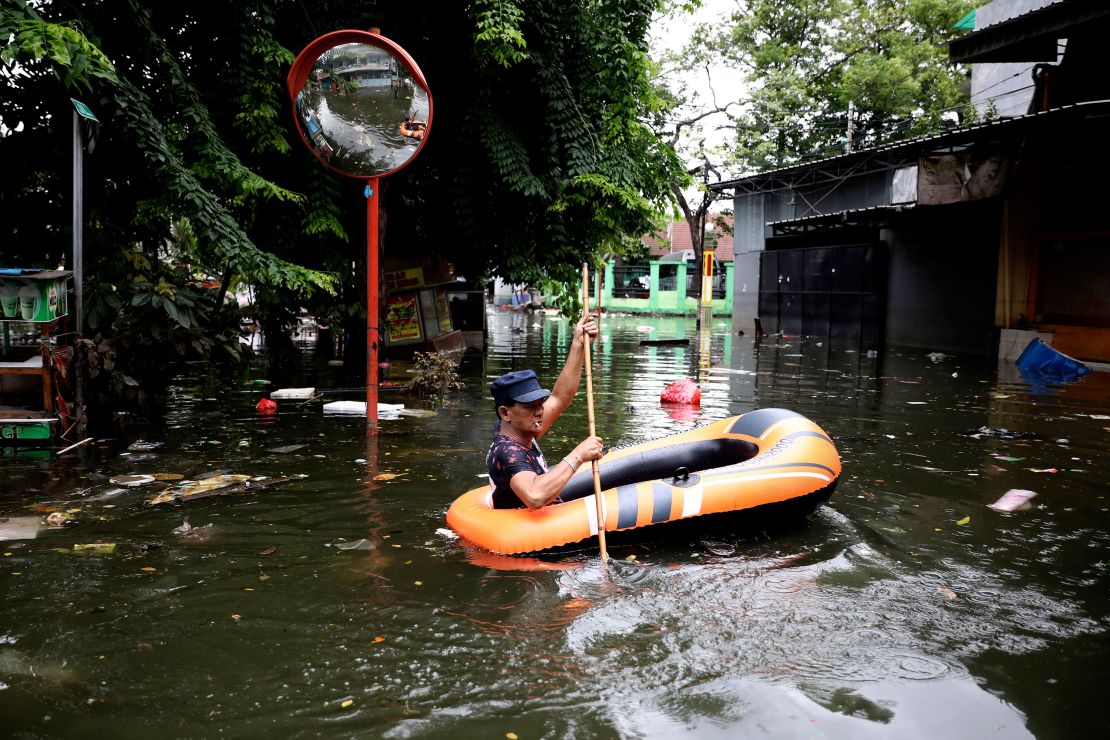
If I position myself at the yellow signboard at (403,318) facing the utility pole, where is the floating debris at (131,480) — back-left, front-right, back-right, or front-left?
back-right

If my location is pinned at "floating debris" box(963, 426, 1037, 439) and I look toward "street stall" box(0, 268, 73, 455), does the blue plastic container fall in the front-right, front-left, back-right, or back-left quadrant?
back-right

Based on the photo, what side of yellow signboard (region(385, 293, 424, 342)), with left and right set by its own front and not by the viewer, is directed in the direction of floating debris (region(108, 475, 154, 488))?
front

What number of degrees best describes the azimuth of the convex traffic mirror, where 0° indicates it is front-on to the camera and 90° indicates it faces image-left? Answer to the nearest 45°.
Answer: approximately 0°

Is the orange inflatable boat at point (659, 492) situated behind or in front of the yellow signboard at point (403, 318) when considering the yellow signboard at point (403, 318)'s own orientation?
in front

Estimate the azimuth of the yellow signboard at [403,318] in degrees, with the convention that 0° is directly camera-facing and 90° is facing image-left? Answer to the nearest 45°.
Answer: approximately 0°

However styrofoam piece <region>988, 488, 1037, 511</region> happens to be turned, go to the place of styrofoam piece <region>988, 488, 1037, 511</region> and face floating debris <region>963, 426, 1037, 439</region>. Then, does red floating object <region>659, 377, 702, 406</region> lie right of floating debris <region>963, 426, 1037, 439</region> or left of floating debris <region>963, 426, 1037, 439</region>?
left

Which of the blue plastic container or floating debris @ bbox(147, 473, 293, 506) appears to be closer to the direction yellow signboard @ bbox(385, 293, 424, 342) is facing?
the floating debris

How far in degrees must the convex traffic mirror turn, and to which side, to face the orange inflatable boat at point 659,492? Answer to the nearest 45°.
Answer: approximately 45° to its left

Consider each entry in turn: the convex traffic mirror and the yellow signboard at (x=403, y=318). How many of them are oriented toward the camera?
2

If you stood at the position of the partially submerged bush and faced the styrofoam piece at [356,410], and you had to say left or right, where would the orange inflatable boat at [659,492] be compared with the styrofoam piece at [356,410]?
left

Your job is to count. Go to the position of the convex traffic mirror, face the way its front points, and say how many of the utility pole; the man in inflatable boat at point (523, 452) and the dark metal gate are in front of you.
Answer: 1
